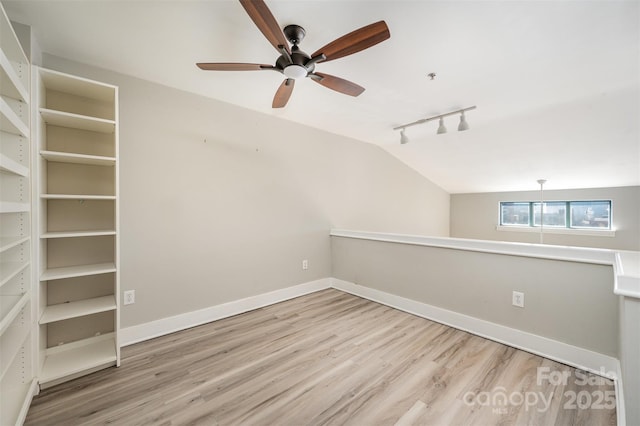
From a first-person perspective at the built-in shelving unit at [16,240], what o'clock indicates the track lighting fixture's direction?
The track lighting fixture is roughly at 1 o'clock from the built-in shelving unit.

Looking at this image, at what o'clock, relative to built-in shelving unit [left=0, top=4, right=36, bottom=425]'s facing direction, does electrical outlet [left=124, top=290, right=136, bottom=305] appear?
The electrical outlet is roughly at 11 o'clock from the built-in shelving unit.

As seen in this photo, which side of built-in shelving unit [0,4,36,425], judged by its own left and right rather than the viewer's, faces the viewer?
right
